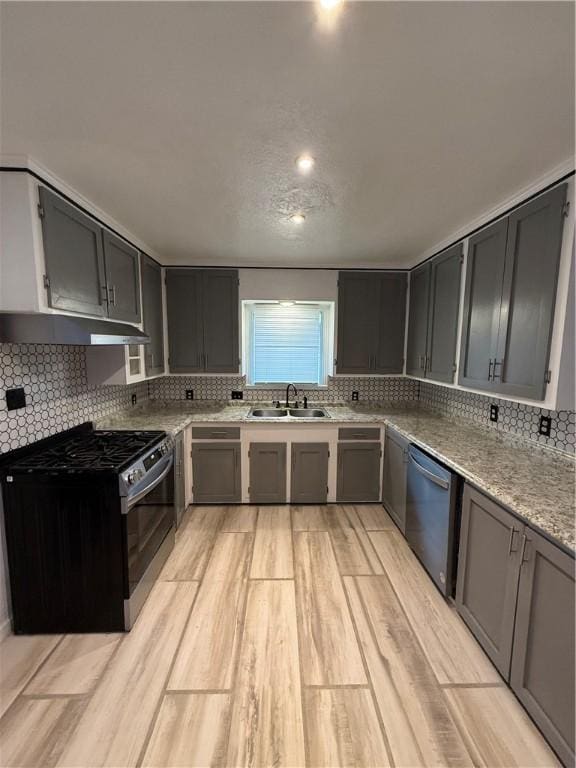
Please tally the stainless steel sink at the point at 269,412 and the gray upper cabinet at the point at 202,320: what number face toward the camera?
2

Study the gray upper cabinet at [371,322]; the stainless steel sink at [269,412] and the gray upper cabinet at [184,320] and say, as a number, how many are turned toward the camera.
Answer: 3

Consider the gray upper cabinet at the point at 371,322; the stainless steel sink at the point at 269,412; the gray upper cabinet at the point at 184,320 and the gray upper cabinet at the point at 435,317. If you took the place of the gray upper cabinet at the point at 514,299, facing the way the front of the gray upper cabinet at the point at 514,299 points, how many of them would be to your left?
0

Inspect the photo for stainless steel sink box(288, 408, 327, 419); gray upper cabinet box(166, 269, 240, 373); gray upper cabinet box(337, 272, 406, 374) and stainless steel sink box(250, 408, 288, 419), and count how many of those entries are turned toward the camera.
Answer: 4

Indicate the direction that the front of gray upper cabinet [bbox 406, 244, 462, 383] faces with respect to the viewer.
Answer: facing the viewer and to the left of the viewer

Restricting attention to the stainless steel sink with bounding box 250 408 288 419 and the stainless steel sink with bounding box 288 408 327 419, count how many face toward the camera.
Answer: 2

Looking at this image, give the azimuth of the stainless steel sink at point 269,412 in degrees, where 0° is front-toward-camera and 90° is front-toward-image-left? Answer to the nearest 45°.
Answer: approximately 0°

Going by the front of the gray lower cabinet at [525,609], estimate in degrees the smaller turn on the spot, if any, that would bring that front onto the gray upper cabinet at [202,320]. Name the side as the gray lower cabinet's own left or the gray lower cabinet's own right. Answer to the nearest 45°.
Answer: approximately 45° to the gray lower cabinet's own right

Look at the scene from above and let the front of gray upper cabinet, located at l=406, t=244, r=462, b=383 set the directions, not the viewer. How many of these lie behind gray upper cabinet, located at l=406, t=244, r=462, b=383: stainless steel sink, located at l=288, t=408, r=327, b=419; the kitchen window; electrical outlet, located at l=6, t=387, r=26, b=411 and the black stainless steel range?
0

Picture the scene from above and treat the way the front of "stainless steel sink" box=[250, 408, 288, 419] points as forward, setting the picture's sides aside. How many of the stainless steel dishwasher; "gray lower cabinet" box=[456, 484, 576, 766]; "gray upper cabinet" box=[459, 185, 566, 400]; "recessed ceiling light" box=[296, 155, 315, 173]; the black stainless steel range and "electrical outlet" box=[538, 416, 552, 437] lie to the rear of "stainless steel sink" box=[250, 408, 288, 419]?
0

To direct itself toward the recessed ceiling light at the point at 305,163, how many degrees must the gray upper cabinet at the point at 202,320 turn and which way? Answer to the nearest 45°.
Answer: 0° — it already faces it

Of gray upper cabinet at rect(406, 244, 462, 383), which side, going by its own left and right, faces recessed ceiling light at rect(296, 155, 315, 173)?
front

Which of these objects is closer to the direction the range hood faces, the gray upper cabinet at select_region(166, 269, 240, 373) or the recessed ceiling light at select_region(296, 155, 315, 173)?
the recessed ceiling light

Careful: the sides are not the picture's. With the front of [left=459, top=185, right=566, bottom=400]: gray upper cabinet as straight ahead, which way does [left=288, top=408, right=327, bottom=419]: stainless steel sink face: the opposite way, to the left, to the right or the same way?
to the left

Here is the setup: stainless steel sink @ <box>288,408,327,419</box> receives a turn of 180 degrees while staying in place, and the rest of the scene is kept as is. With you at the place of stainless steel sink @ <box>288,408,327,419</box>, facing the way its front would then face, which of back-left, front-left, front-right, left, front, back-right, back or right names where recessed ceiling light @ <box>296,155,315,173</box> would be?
back

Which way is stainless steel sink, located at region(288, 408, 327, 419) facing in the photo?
toward the camera

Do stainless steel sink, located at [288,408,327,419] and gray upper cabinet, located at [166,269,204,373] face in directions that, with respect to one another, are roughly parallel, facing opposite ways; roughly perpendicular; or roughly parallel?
roughly parallel

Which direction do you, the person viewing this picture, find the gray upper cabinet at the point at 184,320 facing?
facing the viewer

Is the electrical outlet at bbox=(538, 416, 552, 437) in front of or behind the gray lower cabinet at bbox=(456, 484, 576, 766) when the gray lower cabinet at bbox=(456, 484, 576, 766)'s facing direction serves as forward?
behind

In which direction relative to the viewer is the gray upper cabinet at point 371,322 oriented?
toward the camera

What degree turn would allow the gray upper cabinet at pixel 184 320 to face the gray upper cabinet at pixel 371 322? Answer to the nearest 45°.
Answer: approximately 90° to its left

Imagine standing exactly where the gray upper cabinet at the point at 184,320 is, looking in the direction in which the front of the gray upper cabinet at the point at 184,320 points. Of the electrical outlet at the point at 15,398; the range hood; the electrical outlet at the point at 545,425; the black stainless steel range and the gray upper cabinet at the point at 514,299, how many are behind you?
0
